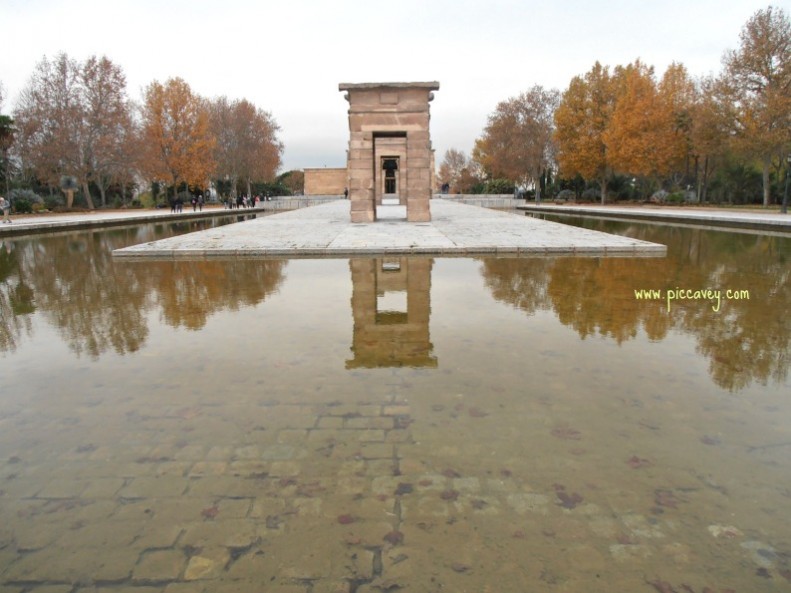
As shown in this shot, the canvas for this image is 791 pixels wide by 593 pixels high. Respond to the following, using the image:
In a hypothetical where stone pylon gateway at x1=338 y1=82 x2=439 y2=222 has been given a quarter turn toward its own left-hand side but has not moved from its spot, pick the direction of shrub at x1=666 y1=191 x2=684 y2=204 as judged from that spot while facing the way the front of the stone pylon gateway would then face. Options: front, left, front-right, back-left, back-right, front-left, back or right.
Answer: front-left

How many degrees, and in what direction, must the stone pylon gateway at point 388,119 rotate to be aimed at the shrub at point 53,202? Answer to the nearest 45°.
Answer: approximately 135° to its right

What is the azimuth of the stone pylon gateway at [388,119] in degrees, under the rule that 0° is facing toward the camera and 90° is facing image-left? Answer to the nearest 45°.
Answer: approximately 0°

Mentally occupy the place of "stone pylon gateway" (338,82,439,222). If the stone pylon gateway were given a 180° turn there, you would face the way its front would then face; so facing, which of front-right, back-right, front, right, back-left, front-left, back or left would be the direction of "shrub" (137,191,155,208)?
front-left

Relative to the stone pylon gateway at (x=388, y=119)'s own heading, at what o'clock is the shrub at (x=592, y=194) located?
The shrub is roughly at 7 o'clock from the stone pylon gateway.

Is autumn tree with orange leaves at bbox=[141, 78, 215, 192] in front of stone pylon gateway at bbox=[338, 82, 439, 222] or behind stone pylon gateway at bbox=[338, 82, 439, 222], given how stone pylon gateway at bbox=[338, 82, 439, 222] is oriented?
behind

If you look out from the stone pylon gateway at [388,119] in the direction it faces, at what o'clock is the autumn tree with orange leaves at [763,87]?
The autumn tree with orange leaves is roughly at 8 o'clock from the stone pylon gateway.
